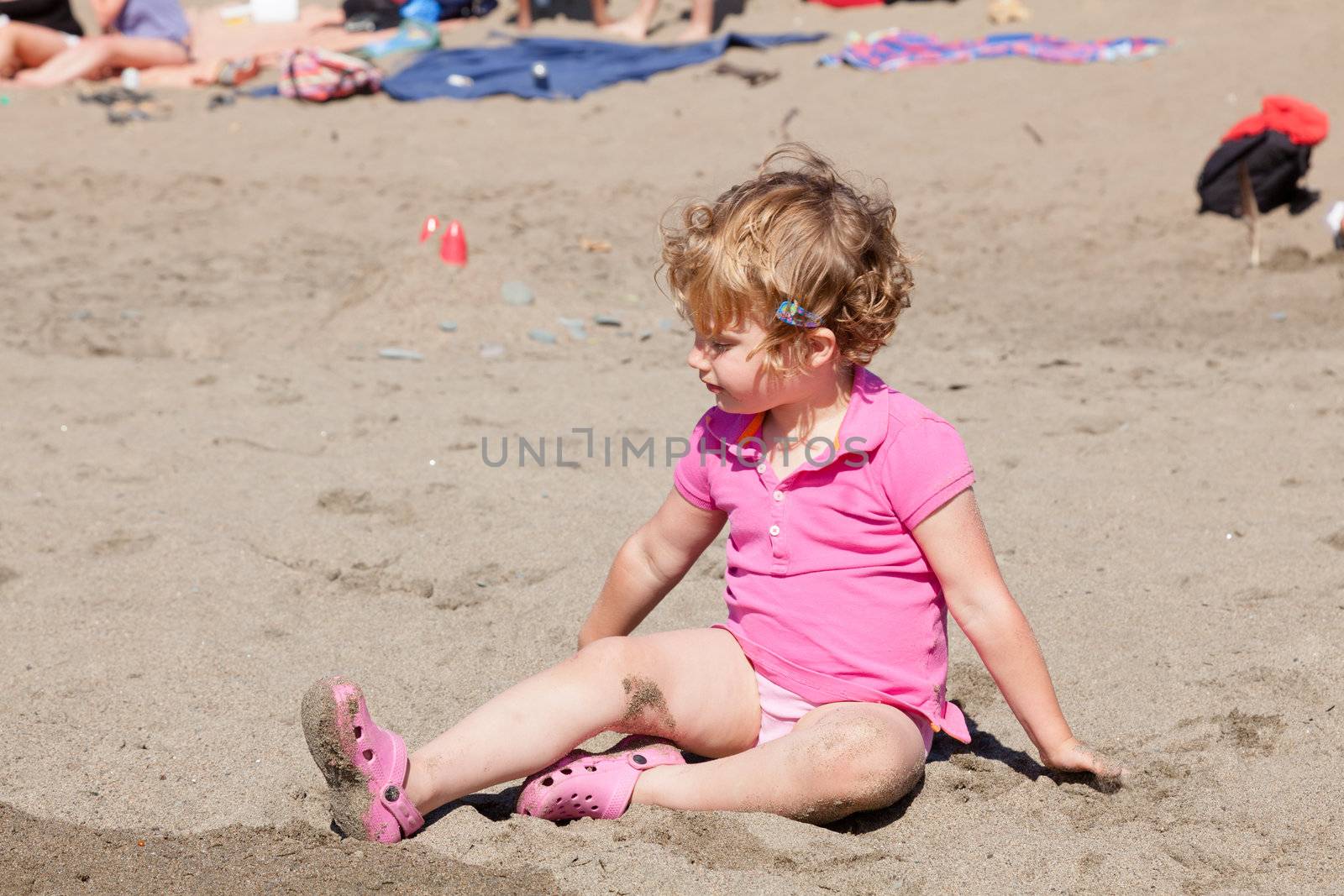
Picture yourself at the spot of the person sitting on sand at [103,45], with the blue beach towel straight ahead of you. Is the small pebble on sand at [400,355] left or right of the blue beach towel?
right

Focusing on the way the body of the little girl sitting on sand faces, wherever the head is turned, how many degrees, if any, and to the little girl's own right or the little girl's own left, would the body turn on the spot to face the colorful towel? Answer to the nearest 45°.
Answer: approximately 135° to the little girl's own right

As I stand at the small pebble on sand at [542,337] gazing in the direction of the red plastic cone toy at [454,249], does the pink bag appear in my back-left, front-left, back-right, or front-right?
front-right

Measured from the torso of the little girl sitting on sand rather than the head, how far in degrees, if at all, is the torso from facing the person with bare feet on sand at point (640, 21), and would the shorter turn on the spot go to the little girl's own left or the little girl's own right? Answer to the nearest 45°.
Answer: approximately 135° to the little girl's own right

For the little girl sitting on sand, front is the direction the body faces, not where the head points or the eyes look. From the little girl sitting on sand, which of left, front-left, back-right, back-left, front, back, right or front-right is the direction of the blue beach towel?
back-right

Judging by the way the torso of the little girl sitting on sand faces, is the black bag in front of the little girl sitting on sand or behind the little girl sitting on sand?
behind

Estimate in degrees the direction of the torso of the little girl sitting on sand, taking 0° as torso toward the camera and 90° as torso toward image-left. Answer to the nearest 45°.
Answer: approximately 45°

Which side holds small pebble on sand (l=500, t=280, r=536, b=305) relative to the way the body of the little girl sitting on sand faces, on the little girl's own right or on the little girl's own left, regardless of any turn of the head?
on the little girl's own right

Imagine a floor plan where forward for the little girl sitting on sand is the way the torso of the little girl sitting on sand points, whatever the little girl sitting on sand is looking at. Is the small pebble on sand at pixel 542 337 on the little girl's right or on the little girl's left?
on the little girl's right

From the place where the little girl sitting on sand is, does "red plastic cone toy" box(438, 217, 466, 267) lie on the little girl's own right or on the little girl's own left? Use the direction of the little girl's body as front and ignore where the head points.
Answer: on the little girl's own right

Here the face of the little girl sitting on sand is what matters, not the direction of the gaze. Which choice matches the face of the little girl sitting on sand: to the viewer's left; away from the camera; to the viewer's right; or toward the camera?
to the viewer's left
